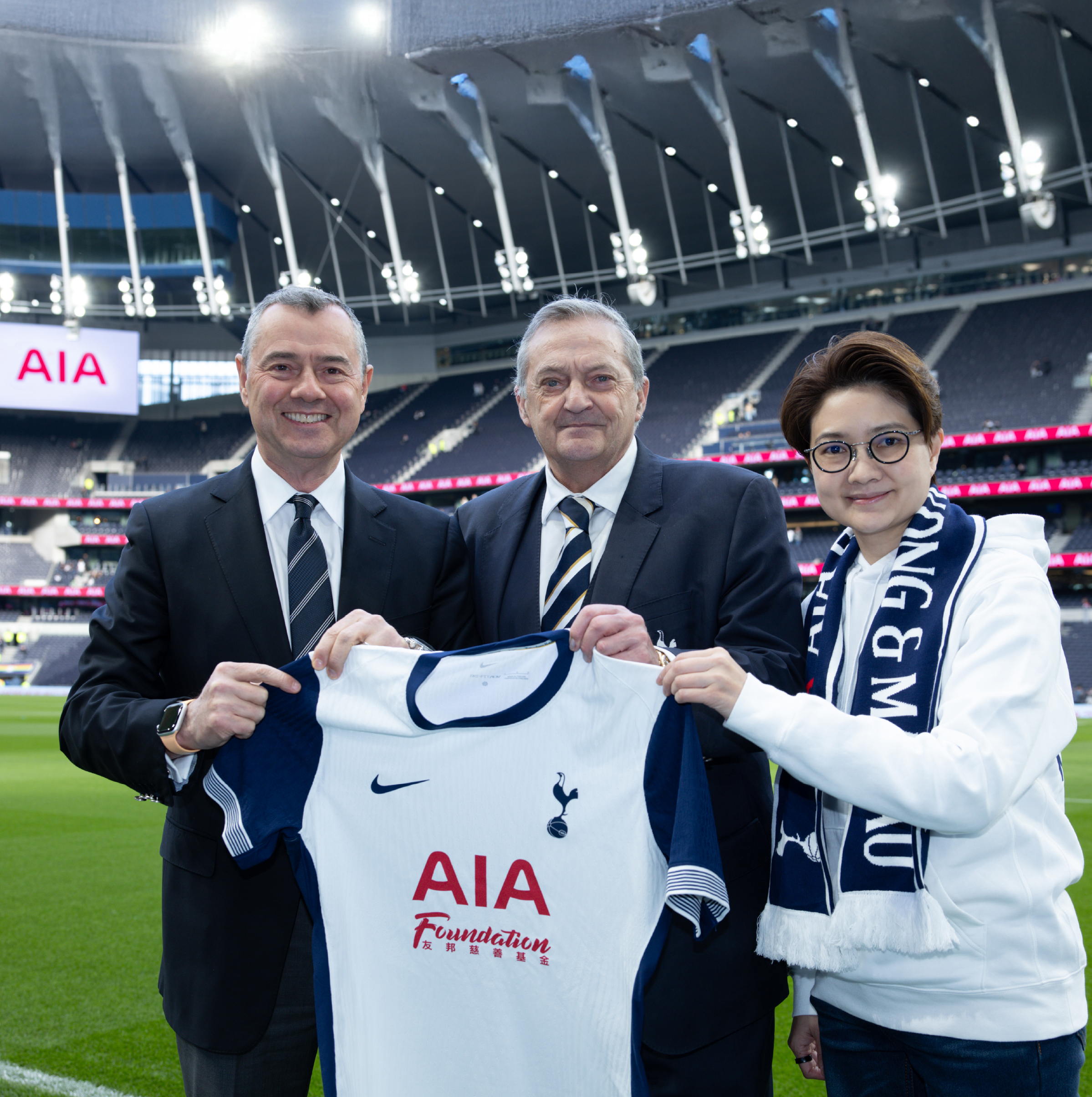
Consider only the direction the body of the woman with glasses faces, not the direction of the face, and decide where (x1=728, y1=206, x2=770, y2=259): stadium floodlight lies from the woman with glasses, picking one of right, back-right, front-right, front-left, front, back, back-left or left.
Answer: back-right

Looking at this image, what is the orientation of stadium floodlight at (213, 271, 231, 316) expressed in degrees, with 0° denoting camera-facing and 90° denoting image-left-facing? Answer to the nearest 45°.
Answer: approximately 0°

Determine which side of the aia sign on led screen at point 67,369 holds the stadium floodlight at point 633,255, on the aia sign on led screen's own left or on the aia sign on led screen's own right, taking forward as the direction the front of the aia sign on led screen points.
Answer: on the aia sign on led screen's own left

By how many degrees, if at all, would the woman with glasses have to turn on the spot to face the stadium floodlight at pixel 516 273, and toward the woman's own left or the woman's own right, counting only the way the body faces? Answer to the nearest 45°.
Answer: approximately 135° to the woman's own right

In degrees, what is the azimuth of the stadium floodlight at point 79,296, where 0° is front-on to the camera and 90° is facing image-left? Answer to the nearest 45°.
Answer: approximately 0°

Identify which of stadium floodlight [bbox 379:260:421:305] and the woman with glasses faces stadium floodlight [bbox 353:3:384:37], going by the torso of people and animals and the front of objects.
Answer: stadium floodlight [bbox 379:260:421:305]

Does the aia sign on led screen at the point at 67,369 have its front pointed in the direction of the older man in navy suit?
yes

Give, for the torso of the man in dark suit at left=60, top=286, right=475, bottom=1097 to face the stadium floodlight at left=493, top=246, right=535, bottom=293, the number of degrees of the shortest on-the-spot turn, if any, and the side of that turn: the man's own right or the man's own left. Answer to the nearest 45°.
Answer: approximately 180°

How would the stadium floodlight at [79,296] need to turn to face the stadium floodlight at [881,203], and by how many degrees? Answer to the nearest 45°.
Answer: approximately 45° to its left
